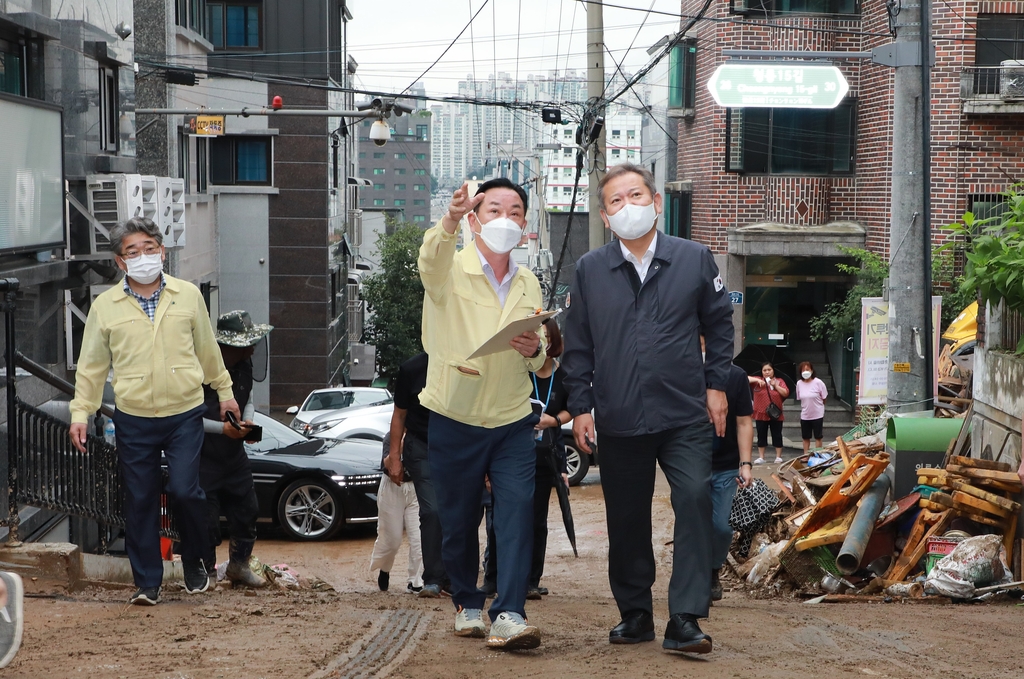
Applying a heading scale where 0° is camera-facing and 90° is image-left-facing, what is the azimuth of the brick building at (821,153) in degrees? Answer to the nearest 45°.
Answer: approximately 0°

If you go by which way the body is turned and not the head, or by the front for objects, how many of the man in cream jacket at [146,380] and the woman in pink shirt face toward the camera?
2

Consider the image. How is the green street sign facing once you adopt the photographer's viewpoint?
facing the viewer

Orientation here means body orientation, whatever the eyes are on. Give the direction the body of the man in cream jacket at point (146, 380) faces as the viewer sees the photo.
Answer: toward the camera

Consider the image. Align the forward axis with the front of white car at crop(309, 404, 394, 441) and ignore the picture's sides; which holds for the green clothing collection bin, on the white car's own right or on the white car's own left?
on the white car's own left

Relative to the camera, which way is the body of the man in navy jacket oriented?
toward the camera

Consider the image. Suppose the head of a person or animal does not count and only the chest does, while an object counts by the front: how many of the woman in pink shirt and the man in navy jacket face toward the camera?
2

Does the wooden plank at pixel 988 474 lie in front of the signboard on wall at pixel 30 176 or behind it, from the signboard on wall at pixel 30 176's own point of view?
in front

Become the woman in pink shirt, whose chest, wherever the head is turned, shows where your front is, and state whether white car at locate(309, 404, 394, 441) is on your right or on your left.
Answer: on your right

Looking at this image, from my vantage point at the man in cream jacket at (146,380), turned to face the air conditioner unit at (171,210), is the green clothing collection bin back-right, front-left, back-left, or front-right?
front-right

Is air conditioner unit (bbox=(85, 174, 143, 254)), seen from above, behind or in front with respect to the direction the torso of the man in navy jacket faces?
behind

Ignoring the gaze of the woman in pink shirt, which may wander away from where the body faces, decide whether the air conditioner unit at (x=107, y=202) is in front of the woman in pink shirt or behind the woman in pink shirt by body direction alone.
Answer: in front
